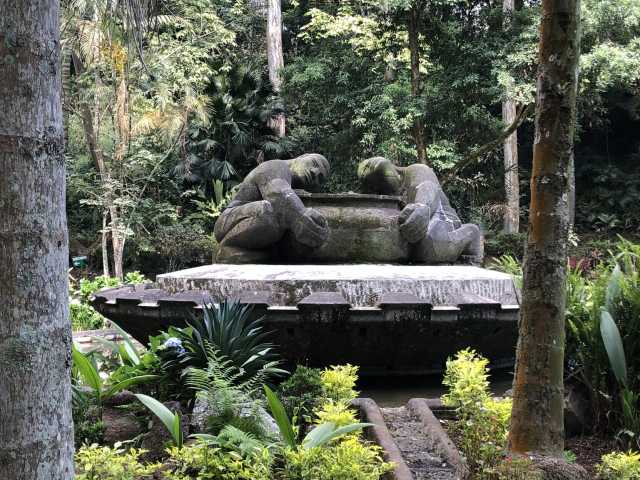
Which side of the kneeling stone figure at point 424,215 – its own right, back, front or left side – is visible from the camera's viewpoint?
left

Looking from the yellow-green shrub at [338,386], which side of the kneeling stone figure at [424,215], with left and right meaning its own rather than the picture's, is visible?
left

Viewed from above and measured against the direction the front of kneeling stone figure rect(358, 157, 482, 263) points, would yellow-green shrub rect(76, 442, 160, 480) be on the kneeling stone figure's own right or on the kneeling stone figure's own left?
on the kneeling stone figure's own left

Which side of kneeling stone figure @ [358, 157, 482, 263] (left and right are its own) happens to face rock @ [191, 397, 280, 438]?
left

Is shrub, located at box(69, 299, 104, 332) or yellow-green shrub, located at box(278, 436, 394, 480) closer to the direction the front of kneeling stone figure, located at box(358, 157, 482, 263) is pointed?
the shrub

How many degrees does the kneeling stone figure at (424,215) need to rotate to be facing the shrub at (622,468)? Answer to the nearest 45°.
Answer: approximately 90° to its left

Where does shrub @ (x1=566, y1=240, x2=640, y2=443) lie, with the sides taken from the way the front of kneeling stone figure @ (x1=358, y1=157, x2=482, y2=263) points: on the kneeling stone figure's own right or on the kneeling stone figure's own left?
on the kneeling stone figure's own left
